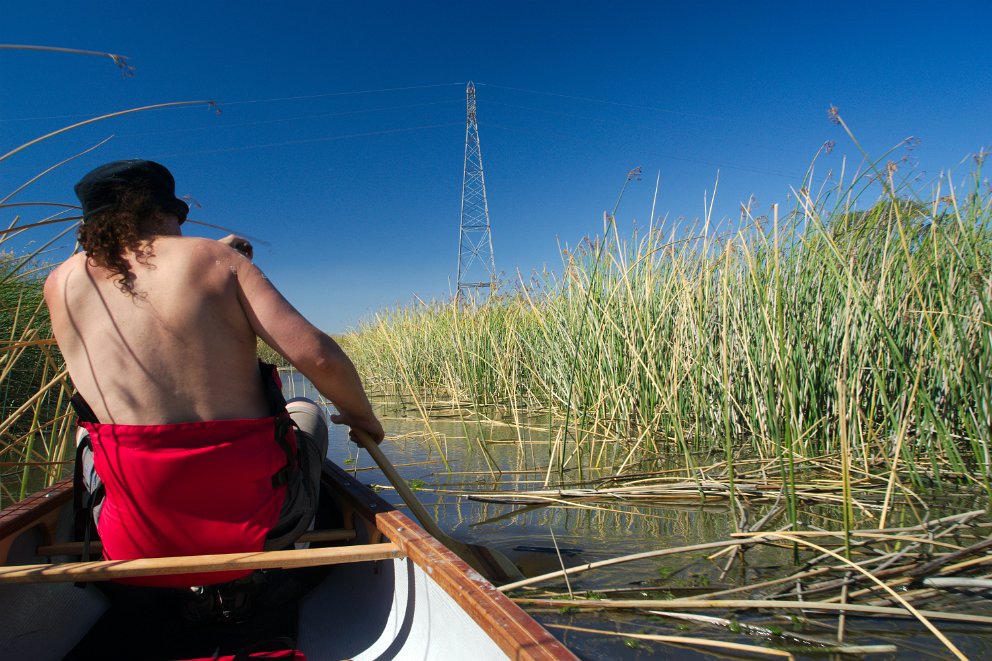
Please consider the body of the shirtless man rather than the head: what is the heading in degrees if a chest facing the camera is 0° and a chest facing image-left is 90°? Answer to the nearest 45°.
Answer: approximately 180°

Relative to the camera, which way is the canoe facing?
away from the camera
